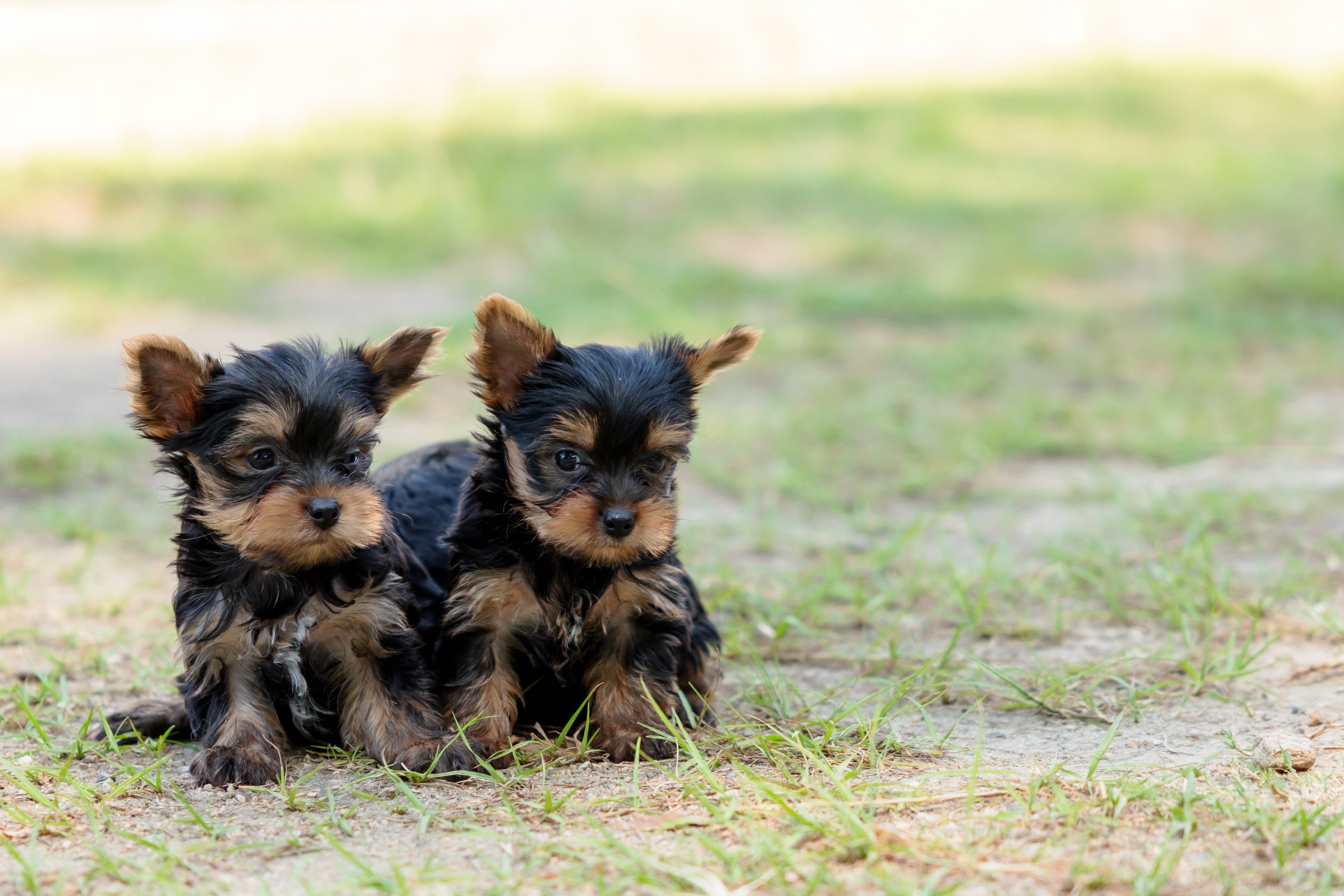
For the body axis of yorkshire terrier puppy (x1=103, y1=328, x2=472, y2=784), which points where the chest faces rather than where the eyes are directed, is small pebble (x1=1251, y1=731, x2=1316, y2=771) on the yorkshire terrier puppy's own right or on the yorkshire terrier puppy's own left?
on the yorkshire terrier puppy's own left

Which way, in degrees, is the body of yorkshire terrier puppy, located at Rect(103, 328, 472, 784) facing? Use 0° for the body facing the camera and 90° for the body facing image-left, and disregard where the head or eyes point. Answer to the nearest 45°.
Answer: approximately 0°

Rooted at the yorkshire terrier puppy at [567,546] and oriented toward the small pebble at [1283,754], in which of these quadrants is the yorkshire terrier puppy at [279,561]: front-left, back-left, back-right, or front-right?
back-right

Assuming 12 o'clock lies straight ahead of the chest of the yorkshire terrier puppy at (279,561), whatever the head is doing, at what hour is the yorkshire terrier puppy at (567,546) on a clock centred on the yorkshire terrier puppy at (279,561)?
the yorkshire terrier puppy at (567,546) is roughly at 9 o'clock from the yorkshire terrier puppy at (279,561).
